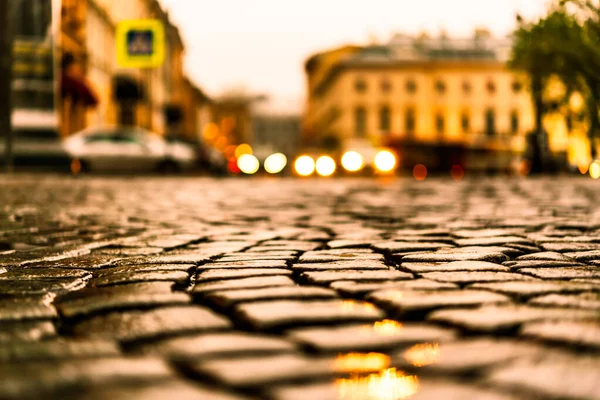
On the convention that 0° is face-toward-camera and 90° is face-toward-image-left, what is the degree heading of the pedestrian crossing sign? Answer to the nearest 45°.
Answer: approximately 0°

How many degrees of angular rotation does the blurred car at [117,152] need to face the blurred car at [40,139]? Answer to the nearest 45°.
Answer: approximately 135° to its right

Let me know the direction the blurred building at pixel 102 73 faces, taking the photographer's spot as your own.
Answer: facing the viewer and to the right of the viewer

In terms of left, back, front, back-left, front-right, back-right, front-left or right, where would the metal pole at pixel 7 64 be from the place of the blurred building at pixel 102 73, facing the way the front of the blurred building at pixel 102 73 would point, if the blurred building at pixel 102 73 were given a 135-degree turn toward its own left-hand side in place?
back

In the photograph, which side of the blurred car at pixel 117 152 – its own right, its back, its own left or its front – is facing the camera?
right

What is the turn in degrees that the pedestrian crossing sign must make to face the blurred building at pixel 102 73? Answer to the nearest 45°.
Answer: approximately 180°
